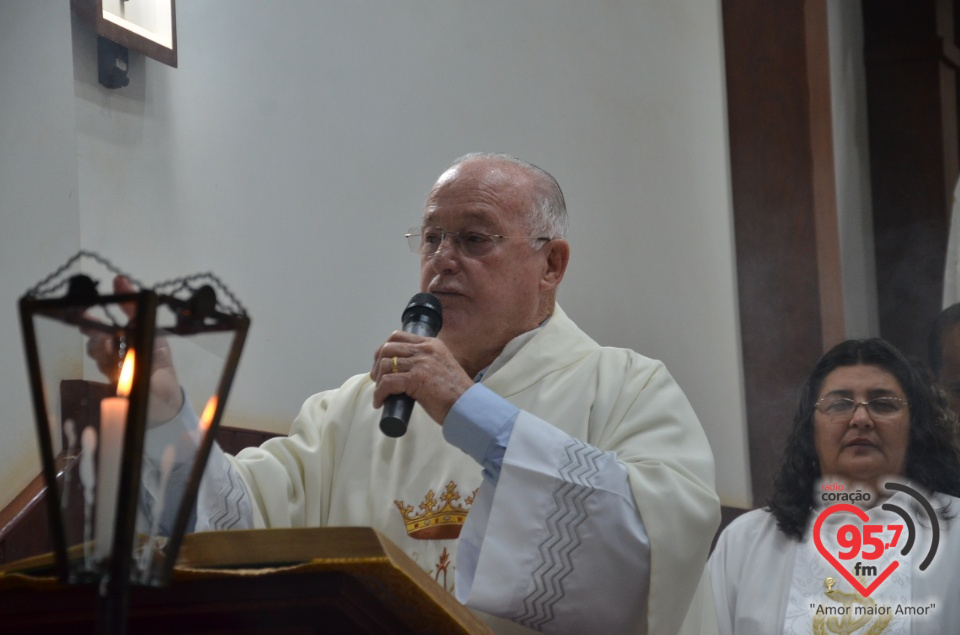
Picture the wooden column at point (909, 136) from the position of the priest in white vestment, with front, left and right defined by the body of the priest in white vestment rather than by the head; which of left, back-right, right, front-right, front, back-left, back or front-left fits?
back

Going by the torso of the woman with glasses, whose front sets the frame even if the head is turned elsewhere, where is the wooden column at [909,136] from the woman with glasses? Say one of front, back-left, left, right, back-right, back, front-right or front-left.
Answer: back

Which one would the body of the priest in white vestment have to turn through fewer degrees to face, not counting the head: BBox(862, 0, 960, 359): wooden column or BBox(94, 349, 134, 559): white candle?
the white candle

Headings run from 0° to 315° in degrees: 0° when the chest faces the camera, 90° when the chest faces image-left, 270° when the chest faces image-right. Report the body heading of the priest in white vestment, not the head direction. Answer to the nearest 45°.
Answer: approximately 45°

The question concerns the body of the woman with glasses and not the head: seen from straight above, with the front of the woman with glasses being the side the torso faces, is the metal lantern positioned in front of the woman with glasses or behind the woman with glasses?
in front

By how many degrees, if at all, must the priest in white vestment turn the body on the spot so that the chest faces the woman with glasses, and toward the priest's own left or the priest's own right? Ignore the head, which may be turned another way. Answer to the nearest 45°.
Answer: approximately 180°

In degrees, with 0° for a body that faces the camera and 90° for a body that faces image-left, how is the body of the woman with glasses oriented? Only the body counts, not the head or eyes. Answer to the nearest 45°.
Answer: approximately 0°

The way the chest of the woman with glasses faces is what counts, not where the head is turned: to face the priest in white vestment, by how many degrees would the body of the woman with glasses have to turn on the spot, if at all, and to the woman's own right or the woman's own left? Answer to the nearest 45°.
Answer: approximately 45° to the woman's own right

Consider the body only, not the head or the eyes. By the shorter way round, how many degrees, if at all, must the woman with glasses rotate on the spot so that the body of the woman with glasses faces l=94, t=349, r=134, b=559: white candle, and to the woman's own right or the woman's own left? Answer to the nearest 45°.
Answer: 0° — they already face it

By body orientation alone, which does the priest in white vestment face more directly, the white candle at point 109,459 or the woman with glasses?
the white candle
